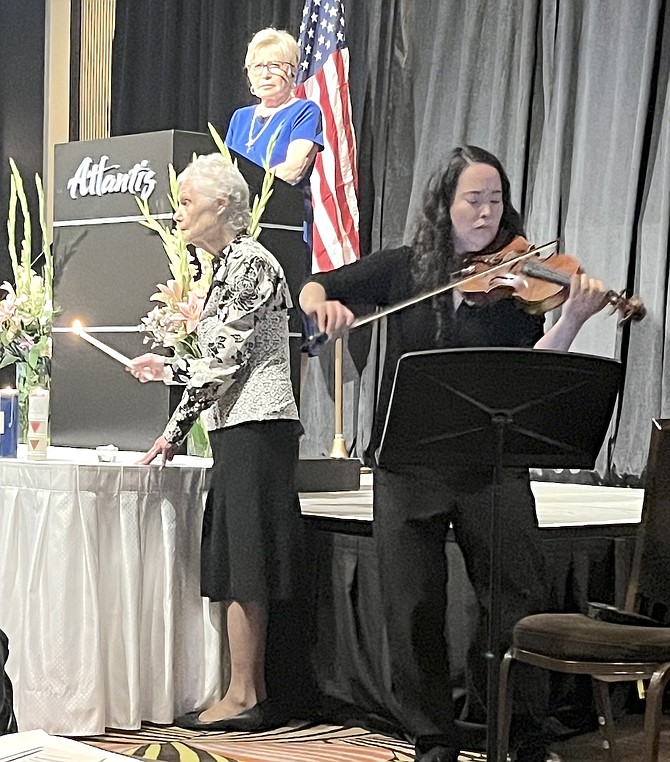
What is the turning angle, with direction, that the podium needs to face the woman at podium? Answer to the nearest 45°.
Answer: approximately 180°

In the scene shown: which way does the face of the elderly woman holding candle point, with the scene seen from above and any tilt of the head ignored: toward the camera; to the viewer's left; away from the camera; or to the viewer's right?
to the viewer's left

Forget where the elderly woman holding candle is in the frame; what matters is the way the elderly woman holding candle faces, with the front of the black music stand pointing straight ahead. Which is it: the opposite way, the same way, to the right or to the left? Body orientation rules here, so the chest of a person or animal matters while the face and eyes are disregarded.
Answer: to the left

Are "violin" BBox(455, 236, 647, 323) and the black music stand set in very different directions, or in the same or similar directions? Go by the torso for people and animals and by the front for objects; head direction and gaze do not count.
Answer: very different directions

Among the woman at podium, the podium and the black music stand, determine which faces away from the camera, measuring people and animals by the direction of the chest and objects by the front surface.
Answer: the black music stand

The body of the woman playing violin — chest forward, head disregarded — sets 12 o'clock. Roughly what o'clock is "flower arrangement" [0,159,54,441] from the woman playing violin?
The flower arrangement is roughly at 4 o'clock from the woman playing violin.

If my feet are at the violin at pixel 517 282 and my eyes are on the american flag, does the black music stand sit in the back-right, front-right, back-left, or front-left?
back-left

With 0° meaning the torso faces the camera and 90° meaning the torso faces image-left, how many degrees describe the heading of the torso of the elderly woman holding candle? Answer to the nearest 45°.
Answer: approximately 90°

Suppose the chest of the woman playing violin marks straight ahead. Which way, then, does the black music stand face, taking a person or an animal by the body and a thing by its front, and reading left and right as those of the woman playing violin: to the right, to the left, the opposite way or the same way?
the opposite way

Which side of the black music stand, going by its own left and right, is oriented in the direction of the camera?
back

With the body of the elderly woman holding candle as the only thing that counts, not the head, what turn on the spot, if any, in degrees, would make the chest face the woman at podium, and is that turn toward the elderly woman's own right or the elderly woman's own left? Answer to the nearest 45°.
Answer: approximately 90° to the elderly woman's own right
